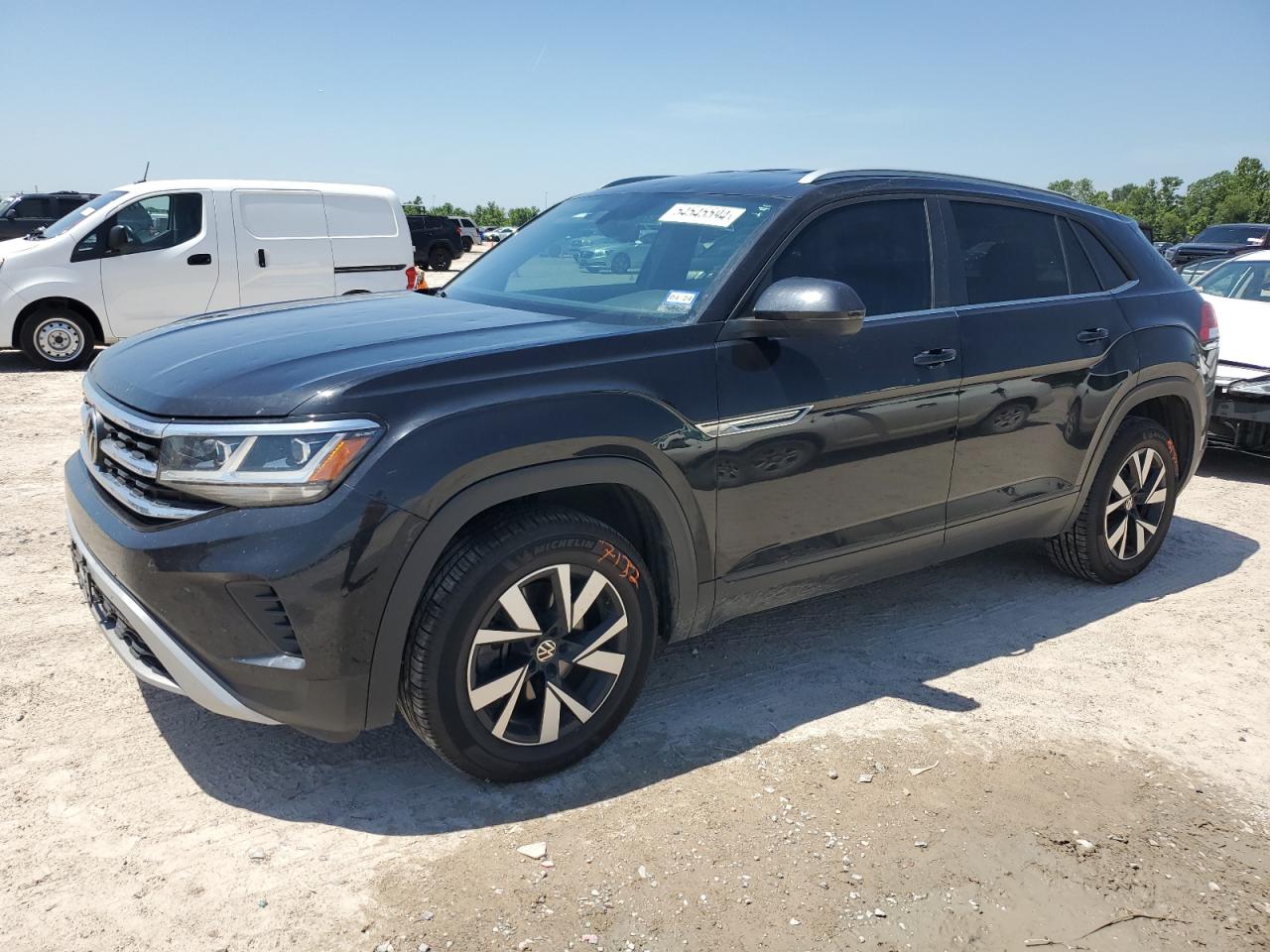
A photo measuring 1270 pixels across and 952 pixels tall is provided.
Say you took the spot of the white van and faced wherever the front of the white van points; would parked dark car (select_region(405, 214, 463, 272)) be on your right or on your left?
on your right

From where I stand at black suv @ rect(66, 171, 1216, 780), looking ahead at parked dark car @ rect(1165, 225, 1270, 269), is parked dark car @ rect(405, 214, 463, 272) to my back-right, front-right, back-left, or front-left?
front-left

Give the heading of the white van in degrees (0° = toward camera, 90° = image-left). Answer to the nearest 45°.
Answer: approximately 90°

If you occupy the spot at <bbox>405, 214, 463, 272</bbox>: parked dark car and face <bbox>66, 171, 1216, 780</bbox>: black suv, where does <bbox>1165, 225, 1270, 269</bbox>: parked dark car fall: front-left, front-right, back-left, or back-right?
front-left

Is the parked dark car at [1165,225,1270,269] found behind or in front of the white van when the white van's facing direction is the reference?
behind

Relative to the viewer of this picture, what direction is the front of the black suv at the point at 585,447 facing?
facing the viewer and to the left of the viewer

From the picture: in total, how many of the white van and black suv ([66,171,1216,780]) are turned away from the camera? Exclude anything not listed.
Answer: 0

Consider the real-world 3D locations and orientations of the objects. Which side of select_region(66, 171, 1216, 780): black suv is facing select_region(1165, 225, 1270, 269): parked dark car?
back

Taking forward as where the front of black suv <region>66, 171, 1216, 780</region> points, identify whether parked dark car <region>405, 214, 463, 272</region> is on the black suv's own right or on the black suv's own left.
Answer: on the black suv's own right

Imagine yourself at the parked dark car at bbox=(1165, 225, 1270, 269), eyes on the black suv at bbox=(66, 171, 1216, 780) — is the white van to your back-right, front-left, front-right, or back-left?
front-right

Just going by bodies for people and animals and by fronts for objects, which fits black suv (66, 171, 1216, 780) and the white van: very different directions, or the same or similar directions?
same or similar directions

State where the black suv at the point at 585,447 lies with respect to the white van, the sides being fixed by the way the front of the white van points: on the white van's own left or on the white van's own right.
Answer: on the white van's own left
